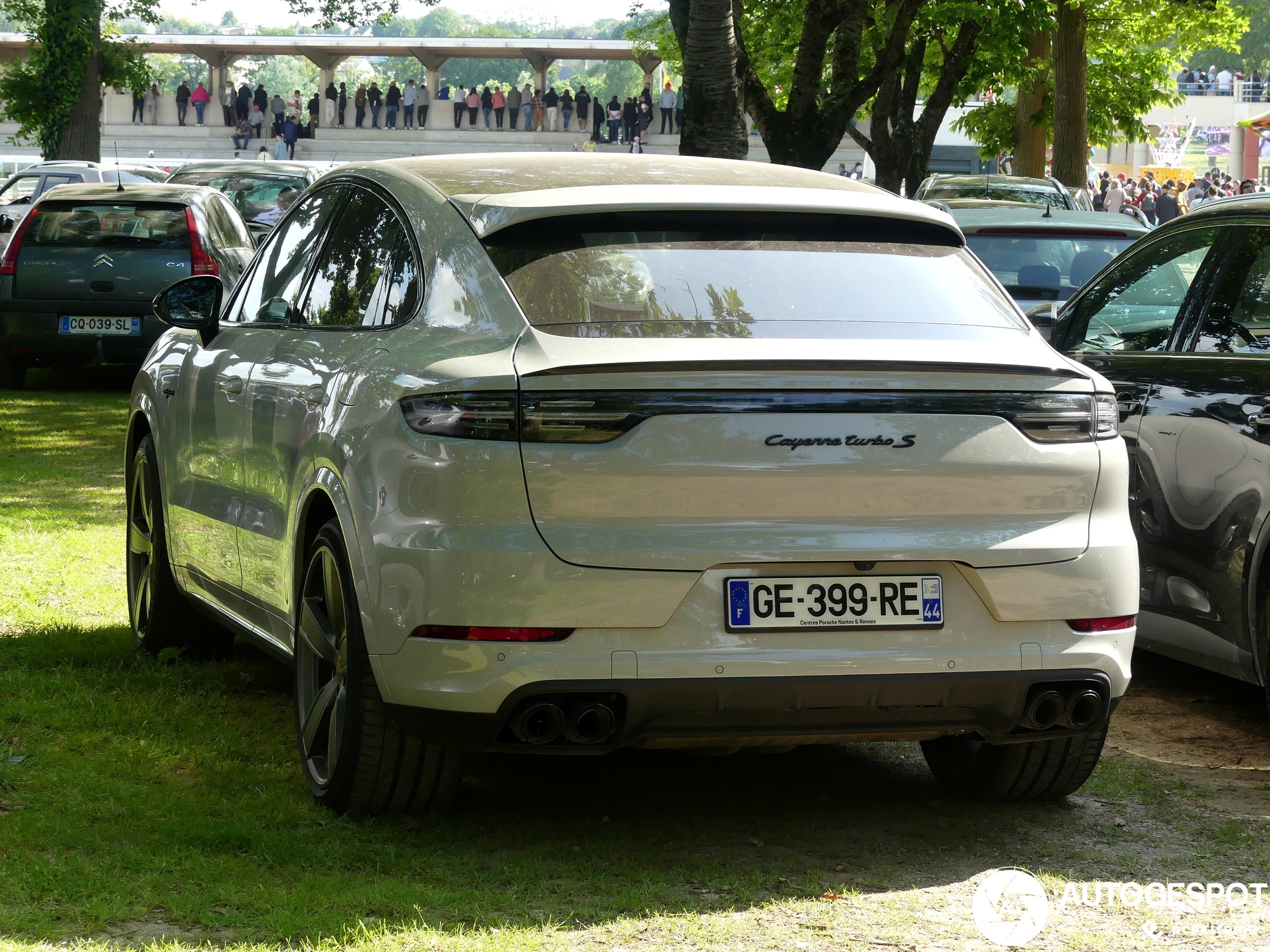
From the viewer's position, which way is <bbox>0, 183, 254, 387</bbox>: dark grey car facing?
facing away from the viewer

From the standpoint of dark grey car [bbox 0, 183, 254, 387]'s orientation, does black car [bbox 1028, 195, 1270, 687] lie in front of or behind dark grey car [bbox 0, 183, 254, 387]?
behind

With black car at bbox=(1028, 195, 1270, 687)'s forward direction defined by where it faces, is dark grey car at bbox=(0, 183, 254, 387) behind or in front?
in front

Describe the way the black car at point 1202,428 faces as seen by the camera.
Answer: facing away from the viewer and to the left of the viewer

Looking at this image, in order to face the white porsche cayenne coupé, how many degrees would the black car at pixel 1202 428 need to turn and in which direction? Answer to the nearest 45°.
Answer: approximately 90° to its left

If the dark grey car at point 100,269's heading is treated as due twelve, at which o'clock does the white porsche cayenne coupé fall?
The white porsche cayenne coupé is roughly at 6 o'clock from the dark grey car.

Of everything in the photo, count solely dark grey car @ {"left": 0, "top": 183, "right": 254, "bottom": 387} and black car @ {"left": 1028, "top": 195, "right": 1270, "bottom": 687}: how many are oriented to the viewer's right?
0

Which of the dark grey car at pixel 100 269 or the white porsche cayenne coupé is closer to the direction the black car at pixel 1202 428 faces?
the dark grey car
